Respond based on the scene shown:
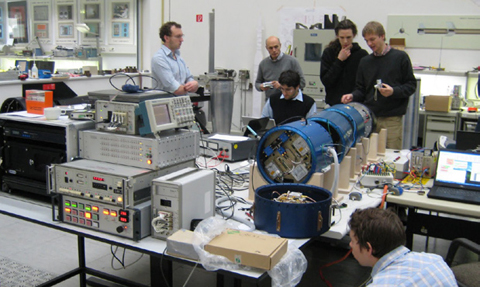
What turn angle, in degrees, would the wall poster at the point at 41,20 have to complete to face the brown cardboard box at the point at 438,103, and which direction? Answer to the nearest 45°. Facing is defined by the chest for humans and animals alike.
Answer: approximately 45° to its left

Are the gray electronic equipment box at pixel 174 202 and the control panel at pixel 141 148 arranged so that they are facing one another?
no

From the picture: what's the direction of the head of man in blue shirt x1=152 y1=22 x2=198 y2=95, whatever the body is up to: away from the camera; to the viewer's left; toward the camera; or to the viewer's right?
to the viewer's right

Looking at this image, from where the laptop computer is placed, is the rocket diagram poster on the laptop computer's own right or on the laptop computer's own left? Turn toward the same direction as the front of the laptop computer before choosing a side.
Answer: on the laptop computer's own right

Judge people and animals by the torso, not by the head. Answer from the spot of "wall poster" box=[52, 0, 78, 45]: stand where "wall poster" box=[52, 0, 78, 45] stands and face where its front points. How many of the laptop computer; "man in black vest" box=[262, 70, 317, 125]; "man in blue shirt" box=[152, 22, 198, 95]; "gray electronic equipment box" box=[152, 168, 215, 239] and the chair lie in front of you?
5

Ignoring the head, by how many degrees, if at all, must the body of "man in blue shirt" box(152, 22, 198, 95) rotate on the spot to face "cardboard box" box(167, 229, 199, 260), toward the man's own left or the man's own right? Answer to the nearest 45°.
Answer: approximately 45° to the man's own right

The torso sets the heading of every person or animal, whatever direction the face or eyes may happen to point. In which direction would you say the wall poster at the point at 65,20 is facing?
toward the camera

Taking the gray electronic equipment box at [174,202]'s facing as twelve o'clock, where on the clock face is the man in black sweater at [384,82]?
The man in black sweater is roughly at 6 o'clock from the gray electronic equipment box.

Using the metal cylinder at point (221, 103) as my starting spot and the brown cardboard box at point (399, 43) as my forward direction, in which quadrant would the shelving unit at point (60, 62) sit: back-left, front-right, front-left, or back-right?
back-left

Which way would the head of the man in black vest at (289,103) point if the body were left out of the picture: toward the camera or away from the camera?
toward the camera

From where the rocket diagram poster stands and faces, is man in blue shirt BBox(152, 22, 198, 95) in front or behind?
in front

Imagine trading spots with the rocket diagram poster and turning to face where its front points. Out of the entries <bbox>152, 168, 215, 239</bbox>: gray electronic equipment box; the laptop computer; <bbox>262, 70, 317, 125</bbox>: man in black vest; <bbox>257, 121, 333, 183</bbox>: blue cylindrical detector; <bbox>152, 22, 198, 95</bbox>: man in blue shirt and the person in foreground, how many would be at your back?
0

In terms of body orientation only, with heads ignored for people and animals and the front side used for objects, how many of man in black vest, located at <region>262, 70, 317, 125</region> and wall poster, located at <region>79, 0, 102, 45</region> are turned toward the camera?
2

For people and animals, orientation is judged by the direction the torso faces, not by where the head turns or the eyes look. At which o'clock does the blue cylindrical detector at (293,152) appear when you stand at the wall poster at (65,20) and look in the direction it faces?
The blue cylindrical detector is roughly at 12 o'clock from the wall poster.

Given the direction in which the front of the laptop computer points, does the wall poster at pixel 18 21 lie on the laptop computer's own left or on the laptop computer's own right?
on the laptop computer's own right

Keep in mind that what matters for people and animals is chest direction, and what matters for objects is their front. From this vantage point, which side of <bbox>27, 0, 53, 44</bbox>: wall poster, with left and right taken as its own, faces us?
front

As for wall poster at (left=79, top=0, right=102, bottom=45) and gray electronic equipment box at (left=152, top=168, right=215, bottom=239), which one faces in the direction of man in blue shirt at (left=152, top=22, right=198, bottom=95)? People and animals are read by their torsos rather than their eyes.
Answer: the wall poster

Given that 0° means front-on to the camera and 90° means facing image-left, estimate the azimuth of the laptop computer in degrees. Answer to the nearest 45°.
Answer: approximately 45°

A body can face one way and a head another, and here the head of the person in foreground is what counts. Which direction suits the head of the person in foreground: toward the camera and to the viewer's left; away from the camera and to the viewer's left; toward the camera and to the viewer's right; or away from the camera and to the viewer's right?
away from the camera and to the viewer's left

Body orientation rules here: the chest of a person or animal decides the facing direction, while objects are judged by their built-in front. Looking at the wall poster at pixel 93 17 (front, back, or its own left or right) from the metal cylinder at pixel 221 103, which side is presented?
front

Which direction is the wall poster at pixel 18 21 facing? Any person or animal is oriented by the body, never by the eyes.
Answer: toward the camera

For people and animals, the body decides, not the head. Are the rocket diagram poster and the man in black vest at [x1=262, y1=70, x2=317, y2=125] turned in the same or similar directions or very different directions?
same or similar directions
